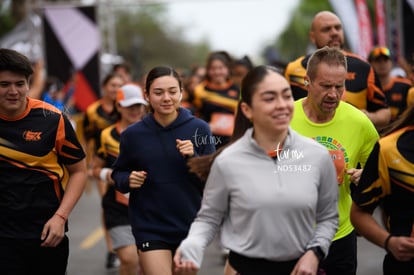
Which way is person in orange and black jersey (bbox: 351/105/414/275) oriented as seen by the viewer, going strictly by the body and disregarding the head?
toward the camera

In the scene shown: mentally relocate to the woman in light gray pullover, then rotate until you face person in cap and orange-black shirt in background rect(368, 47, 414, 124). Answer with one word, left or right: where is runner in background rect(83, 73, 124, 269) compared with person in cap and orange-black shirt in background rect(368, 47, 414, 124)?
left

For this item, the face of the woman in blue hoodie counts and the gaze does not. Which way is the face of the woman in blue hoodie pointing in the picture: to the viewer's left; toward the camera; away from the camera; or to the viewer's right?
toward the camera

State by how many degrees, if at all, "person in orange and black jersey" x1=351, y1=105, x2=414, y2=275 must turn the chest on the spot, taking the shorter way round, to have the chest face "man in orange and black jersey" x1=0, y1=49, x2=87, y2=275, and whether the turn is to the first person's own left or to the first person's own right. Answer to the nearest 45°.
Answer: approximately 90° to the first person's own right

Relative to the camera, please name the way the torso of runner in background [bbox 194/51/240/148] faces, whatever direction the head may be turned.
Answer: toward the camera

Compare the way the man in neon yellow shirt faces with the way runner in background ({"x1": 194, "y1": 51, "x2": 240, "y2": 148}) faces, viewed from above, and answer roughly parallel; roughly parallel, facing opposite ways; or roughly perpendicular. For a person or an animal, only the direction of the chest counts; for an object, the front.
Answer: roughly parallel

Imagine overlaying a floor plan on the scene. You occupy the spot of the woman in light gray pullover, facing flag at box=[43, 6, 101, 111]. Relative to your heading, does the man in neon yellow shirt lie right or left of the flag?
right

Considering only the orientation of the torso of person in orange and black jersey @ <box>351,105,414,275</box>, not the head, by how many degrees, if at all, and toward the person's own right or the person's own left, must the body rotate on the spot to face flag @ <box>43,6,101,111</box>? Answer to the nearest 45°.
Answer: approximately 135° to the person's own right

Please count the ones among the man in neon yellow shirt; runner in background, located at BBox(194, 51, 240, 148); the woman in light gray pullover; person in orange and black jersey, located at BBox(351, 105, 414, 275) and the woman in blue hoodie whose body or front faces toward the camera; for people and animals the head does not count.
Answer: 5

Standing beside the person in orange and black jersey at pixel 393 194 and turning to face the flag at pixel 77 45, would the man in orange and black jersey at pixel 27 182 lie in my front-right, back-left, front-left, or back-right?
front-left

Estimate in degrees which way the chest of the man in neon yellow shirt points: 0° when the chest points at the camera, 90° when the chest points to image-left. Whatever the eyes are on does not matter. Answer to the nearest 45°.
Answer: approximately 0°

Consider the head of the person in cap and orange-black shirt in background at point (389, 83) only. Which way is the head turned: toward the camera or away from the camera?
toward the camera

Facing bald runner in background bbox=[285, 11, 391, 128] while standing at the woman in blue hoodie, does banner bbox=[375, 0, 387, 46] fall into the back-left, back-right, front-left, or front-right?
front-left

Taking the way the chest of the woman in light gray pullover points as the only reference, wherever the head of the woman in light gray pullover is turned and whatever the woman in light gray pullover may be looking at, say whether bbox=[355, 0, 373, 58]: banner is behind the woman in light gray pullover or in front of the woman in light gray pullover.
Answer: behind

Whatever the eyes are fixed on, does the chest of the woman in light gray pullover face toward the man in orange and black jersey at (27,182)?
no

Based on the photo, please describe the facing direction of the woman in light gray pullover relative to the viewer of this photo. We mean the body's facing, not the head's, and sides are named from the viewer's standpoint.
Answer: facing the viewer

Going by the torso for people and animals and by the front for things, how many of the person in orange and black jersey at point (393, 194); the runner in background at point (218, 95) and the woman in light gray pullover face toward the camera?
3

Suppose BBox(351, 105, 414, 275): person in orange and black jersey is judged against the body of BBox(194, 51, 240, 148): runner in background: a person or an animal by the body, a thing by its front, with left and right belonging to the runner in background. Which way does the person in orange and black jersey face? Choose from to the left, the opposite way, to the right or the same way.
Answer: the same way

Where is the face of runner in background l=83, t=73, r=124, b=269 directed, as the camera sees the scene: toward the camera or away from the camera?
toward the camera
